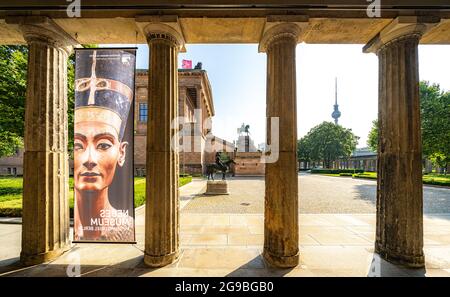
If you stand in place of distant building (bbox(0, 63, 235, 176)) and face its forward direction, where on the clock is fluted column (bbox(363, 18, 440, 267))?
The fluted column is roughly at 3 o'clock from the distant building.

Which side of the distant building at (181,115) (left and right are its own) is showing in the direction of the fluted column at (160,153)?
right

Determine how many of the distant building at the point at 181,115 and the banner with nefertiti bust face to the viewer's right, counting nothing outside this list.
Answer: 1

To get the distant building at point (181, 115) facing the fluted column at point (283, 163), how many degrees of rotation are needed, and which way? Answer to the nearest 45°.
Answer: approximately 90° to its right

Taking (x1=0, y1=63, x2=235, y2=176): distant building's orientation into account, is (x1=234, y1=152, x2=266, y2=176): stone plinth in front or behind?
in front

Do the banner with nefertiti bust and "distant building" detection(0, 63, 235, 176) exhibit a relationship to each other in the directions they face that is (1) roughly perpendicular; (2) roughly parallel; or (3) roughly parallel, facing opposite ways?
roughly perpendicular

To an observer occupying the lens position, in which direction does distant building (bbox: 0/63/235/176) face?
facing to the right of the viewer
